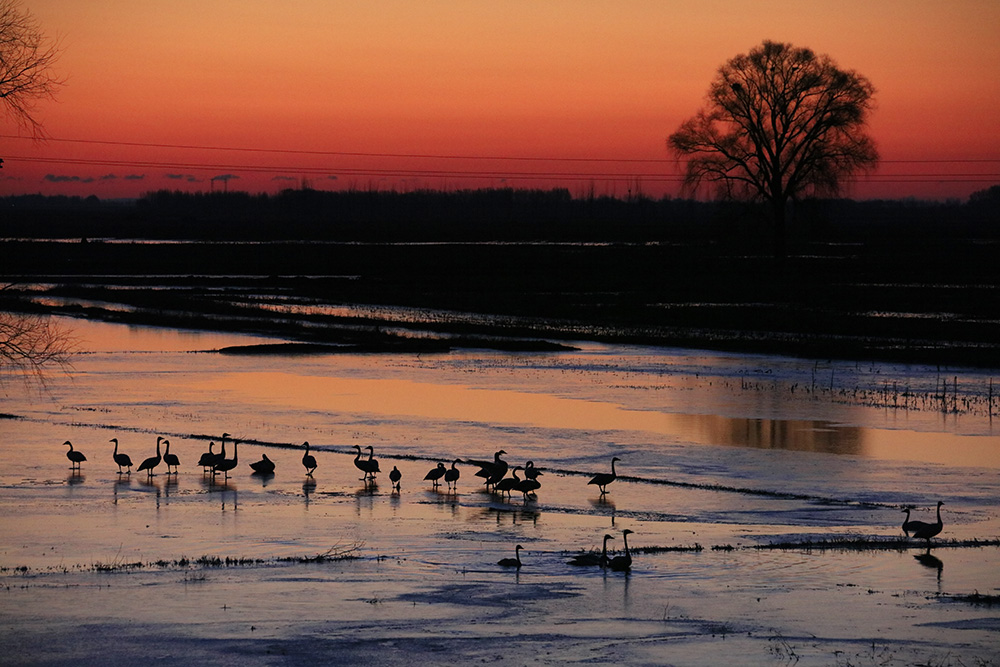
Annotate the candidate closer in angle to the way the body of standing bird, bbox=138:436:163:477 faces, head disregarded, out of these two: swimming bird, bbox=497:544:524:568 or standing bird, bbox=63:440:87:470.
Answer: the swimming bird

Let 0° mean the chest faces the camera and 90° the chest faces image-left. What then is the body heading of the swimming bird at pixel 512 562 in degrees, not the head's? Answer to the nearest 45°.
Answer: approximately 270°

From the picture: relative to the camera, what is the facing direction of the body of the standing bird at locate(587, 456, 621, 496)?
to the viewer's right

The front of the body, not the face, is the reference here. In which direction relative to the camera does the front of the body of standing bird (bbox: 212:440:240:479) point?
to the viewer's right

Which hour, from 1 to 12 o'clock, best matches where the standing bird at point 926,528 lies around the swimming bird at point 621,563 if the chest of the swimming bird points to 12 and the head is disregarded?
The standing bird is roughly at 11 o'clock from the swimming bird.

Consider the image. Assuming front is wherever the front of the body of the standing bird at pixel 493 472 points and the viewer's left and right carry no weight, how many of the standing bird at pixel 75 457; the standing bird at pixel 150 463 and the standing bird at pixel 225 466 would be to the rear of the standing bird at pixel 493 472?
3

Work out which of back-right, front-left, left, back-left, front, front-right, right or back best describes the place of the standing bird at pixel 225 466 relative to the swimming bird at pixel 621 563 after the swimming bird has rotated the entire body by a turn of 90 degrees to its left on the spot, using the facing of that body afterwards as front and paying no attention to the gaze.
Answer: front-left

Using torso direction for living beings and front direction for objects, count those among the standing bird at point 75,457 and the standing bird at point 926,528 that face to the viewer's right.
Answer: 1

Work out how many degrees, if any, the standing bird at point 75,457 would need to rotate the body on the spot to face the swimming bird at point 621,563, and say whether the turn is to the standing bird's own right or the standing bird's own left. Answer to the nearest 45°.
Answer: approximately 135° to the standing bird's own left

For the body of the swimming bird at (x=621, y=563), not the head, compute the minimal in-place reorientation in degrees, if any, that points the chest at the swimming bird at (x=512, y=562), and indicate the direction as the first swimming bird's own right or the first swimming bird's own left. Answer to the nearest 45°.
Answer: approximately 180°

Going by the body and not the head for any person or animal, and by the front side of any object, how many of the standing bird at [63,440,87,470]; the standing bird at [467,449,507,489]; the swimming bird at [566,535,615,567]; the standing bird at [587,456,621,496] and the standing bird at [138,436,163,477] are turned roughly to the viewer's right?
4

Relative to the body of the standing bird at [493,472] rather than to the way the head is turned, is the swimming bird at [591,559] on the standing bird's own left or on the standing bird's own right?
on the standing bird's own right

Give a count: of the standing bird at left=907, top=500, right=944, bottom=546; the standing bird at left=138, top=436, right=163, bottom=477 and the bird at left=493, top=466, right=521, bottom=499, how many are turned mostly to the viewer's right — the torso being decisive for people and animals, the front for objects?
3

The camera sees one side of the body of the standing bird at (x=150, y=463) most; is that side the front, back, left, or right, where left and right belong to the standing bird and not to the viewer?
right

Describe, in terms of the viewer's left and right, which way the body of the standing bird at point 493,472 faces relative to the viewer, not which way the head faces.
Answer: facing to the right of the viewer

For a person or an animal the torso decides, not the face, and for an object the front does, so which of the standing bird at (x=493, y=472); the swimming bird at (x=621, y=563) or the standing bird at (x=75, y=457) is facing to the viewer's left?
the standing bird at (x=75, y=457)

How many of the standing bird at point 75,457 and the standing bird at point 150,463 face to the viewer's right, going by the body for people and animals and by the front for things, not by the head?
1

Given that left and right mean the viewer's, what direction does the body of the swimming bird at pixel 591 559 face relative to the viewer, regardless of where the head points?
facing to the right of the viewer
